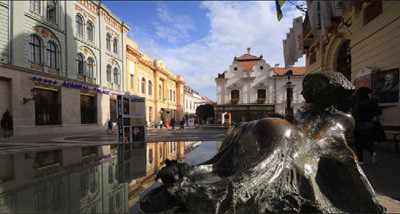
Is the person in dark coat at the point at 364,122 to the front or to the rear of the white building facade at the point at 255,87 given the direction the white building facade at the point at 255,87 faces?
to the front

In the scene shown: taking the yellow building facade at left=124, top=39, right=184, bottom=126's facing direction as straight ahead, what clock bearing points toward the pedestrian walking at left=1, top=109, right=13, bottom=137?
The pedestrian walking is roughly at 2 o'clock from the yellow building facade.

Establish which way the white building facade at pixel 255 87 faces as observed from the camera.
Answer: facing the viewer

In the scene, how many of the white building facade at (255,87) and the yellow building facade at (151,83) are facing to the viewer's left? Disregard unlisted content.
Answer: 0

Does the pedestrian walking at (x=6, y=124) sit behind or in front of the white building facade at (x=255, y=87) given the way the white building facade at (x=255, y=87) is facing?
in front

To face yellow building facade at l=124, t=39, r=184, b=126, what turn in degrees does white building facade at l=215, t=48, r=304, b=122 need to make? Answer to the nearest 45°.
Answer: approximately 90° to its right

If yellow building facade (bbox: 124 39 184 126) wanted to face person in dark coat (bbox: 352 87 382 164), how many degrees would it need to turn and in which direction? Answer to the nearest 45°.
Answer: approximately 45° to its right

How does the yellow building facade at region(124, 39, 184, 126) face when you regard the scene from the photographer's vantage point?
facing the viewer and to the right of the viewer
